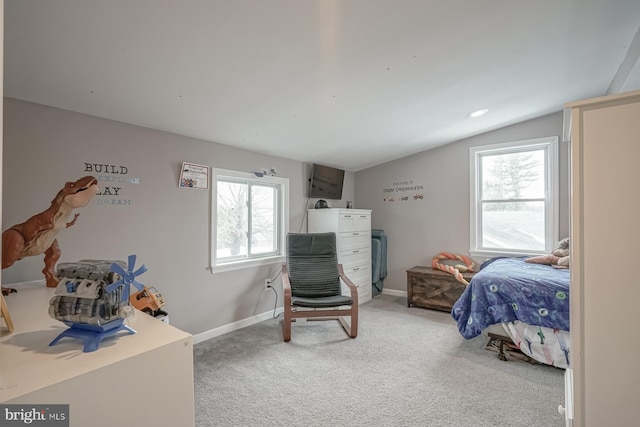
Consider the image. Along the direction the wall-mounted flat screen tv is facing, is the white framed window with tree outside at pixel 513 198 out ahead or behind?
ahead

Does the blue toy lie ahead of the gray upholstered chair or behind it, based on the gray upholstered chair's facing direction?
ahead

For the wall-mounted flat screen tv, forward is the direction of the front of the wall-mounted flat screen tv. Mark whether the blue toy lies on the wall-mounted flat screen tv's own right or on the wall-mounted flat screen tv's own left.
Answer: on the wall-mounted flat screen tv's own right

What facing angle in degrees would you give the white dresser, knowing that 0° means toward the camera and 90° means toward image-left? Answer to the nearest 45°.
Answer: approximately 315°

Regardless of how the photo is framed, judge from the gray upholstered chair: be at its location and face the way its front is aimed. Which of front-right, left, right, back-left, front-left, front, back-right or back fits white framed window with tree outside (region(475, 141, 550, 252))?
left

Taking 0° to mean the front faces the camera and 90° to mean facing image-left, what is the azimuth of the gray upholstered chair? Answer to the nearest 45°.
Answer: approximately 0°

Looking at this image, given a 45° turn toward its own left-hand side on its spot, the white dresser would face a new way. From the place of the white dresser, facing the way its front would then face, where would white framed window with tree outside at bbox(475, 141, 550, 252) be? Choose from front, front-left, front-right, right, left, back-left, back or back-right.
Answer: front

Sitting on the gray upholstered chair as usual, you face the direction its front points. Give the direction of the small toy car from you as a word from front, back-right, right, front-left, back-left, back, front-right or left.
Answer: front-right

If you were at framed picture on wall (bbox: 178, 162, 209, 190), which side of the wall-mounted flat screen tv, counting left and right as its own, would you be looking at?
right

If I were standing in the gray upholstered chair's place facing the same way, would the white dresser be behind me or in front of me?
behind

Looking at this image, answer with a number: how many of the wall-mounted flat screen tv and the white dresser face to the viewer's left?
0
